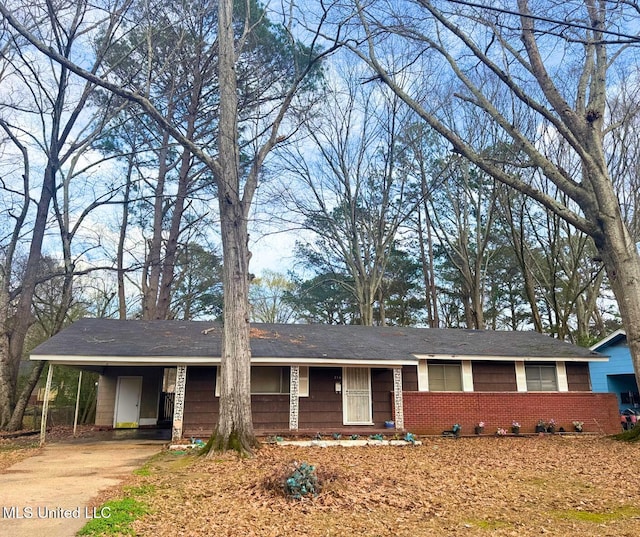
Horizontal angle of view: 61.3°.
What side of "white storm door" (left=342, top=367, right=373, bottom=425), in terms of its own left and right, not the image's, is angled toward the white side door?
right

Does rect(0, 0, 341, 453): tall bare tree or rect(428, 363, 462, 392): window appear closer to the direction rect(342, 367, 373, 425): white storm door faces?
the tall bare tree

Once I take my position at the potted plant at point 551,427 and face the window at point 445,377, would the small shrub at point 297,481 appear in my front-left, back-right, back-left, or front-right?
front-left

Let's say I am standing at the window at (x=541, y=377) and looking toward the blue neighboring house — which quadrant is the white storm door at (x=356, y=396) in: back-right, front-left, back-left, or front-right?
back-left

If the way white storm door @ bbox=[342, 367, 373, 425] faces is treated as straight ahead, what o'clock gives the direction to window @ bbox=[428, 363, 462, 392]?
The window is roughly at 10 o'clock from the white storm door.

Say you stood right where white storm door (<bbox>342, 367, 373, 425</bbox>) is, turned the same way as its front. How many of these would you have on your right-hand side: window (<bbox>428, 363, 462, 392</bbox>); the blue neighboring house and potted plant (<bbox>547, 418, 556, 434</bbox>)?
0

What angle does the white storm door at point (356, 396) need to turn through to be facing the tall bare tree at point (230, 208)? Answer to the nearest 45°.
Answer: approximately 45° to its right

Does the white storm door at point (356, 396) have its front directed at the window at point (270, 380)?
no

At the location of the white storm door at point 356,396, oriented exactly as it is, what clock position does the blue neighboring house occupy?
The blue neighboring house is roughly at 8 o'clock from the white storm door.

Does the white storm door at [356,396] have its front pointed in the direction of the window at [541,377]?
no

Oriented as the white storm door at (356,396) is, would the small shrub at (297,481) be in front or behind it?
in front

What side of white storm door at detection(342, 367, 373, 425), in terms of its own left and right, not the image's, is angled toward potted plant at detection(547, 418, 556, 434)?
left

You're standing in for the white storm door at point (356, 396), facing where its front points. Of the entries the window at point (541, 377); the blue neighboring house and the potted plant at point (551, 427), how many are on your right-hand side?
0

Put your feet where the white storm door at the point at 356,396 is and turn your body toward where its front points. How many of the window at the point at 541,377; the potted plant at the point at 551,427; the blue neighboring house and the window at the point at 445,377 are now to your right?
0

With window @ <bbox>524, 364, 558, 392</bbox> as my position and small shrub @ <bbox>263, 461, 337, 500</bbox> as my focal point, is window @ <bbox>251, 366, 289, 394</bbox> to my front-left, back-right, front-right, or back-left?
front-right

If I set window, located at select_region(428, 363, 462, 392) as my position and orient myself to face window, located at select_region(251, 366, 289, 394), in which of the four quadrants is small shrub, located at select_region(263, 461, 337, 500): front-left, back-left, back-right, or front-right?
front-left

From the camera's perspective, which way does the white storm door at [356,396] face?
toward the camera
